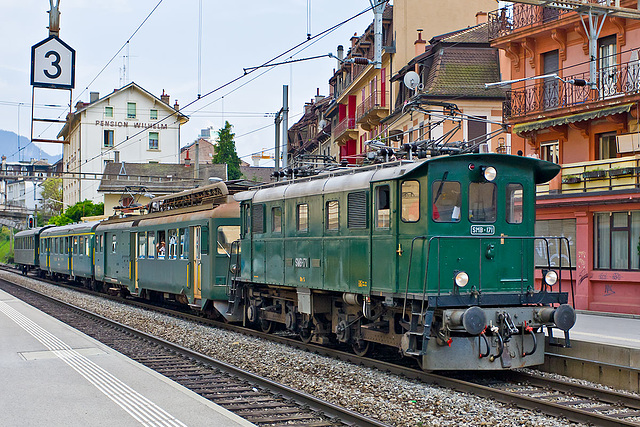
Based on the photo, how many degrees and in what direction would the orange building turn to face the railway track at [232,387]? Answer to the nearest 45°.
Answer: approximately 45° to its left

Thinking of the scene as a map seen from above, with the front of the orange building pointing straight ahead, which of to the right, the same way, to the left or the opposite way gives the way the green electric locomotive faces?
to the left

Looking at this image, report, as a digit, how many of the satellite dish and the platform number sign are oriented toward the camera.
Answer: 2

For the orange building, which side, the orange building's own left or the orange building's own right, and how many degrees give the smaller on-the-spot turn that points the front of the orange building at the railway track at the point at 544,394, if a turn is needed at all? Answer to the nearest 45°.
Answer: approximately 45° to the orange building's own left

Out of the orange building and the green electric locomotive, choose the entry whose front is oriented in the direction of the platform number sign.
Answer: the orange building

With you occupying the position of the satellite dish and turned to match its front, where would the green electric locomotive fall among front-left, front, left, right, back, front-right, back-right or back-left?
front

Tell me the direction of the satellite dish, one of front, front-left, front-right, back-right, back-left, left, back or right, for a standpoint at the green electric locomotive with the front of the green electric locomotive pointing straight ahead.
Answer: back-left

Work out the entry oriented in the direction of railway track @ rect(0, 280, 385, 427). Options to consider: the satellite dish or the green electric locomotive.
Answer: the satellite dish

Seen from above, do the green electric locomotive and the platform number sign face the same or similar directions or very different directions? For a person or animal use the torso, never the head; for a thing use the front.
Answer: same or similar directions

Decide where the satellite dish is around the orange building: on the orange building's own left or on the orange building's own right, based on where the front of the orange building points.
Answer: on the orange building's own right

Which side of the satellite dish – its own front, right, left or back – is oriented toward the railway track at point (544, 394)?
front

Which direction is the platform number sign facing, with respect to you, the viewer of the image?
facing the viewer

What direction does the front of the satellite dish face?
toward the camera

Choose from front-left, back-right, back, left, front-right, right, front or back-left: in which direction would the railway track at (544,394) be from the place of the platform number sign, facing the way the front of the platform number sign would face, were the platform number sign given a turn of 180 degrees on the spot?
back-right

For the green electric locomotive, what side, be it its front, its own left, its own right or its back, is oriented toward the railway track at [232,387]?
right
